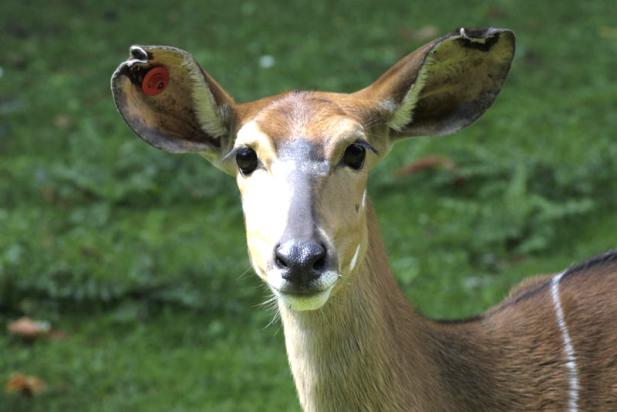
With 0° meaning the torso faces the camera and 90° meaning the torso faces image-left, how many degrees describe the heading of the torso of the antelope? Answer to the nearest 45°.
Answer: approximately 45°

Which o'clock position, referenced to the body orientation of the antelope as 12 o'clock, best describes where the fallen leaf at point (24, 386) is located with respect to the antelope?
The fallen leaf is roughly at 3 o'clock from the antelope.

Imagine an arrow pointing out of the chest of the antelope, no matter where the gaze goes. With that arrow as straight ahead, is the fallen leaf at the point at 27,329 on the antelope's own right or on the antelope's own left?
on the antelope's own right

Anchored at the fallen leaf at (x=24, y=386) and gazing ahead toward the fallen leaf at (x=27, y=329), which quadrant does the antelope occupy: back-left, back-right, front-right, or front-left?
back-right

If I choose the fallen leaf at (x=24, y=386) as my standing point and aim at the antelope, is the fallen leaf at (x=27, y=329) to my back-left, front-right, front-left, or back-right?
back-left
